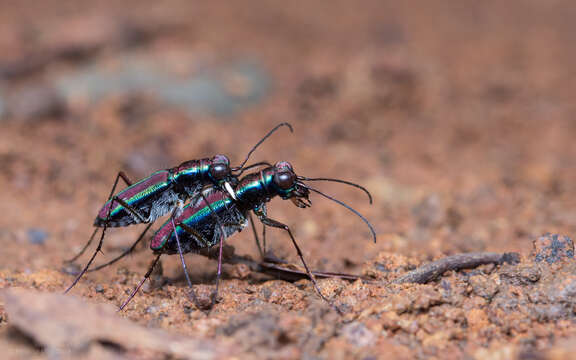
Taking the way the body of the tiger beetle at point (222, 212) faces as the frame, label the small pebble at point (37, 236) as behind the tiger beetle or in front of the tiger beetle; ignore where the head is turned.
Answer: behind

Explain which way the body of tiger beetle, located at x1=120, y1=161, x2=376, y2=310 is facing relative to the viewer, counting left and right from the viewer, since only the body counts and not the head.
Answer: facing to the right of the viewer

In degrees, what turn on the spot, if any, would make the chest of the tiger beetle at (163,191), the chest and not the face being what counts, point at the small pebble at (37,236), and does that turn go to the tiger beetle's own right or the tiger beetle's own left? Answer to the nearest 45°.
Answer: approximately 135° to the tiger beetle's own left

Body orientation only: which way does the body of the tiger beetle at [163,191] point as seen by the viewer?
to the viewer's right
